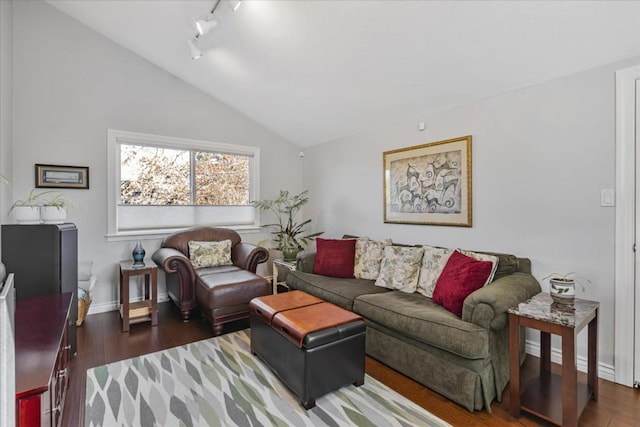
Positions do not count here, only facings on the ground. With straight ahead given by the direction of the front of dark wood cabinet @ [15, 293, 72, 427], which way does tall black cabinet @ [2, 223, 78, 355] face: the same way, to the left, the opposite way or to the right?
the same way

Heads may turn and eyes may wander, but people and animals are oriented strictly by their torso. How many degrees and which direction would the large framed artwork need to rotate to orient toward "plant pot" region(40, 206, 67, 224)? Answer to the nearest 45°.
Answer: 0° — it already faces it

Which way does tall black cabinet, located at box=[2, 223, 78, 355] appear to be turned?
to the viewer's right

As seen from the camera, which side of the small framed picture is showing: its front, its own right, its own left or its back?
front

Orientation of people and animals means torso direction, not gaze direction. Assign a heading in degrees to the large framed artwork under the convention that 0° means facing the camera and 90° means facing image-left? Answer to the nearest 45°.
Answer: approximately 45°

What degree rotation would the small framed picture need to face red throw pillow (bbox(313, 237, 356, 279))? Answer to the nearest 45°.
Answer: approximately 45° to its left

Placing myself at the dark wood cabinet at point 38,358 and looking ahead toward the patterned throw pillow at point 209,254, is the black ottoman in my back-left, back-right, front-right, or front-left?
front-right

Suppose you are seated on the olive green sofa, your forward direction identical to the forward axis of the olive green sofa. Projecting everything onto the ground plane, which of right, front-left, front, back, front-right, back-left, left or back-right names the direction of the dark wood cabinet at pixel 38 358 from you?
front

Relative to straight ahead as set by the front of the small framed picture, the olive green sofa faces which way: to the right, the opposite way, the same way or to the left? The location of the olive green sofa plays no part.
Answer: to the right

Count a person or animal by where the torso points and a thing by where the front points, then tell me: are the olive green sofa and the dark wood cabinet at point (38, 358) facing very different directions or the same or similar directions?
very different directions

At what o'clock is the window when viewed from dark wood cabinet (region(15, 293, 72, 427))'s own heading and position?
The window is roughly at 10 o'clock from the dark wood cabinet.

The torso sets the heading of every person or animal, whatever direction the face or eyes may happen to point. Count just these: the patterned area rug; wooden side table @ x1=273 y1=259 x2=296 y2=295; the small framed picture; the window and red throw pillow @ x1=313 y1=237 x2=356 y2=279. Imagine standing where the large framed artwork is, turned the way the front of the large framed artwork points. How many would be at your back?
0

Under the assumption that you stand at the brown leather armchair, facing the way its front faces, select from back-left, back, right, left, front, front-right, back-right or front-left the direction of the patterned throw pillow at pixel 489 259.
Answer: front

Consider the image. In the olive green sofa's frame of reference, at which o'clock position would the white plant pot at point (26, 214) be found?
The white plant pot is roughly at 1 o'clock from the olive green sofa.

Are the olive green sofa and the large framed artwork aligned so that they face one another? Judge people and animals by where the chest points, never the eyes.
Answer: no

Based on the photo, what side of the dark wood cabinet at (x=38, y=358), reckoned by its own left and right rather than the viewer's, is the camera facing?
right
